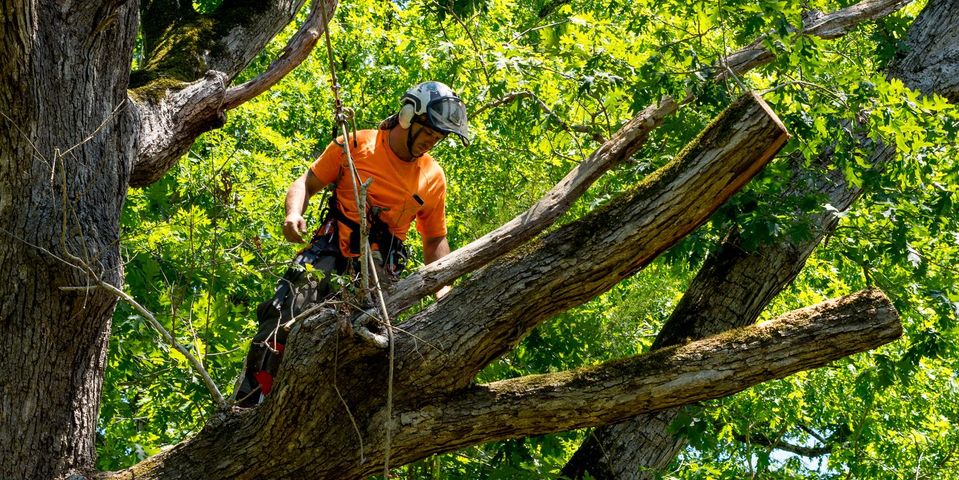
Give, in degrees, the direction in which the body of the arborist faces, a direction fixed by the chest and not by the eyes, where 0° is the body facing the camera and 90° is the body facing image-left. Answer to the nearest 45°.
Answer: approximately 315°

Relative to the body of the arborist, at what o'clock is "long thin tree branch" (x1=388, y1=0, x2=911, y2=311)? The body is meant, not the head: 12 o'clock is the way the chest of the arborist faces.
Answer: The long thin tree branch is roughly at 11 o'clock from the arborist.
